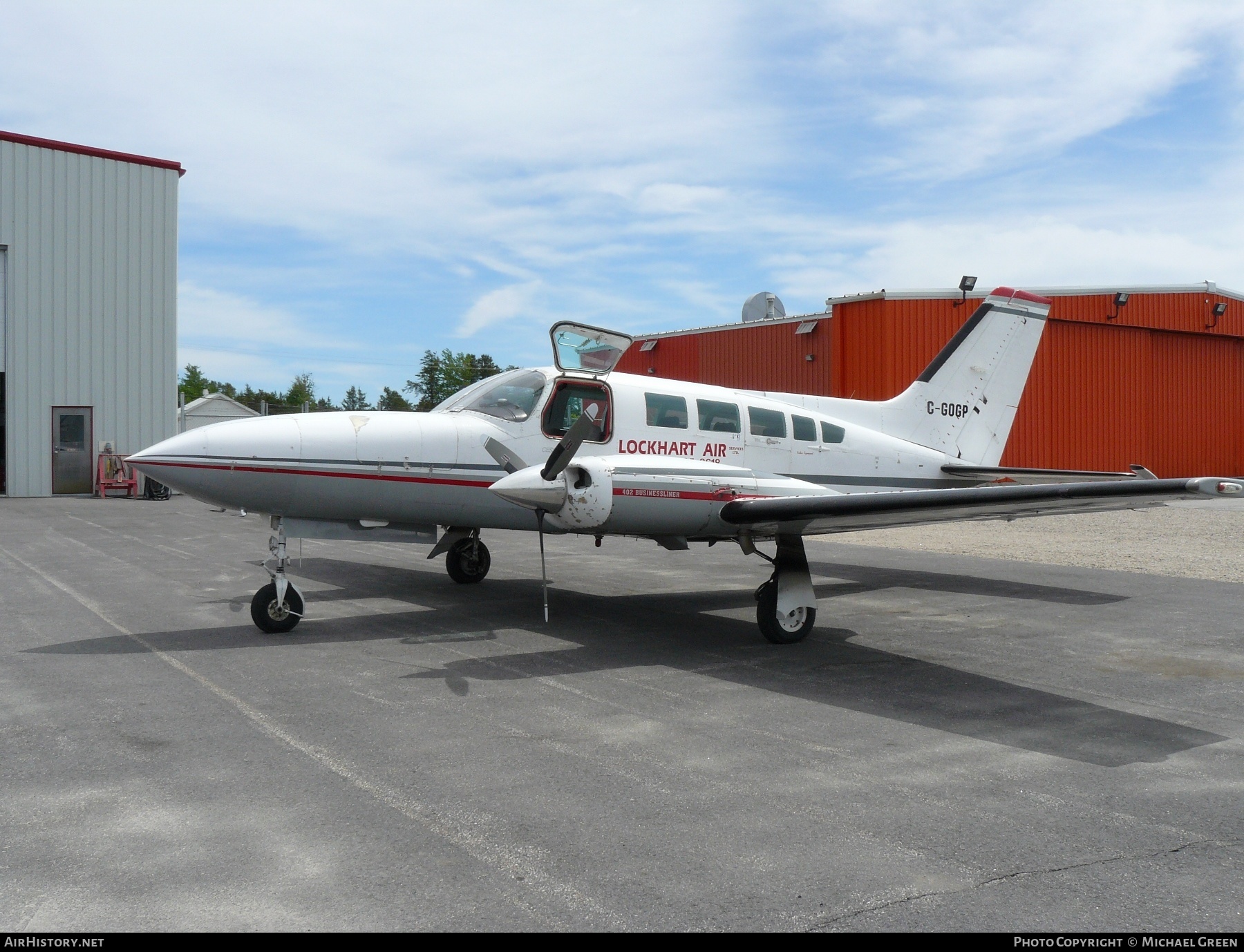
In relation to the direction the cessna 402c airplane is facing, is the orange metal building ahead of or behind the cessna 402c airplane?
behind

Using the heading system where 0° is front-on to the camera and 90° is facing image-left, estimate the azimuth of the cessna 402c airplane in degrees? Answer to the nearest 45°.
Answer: approximately 45°

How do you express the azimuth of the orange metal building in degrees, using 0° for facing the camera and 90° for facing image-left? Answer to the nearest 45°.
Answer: approximately 0°

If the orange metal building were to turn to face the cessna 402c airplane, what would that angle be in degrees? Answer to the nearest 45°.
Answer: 0° — it already faces it

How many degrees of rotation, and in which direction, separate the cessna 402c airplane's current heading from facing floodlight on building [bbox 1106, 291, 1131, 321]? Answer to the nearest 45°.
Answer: approximately 180°
